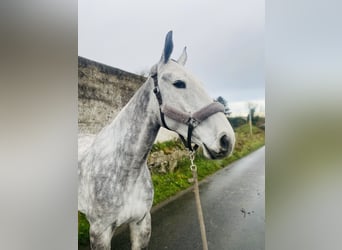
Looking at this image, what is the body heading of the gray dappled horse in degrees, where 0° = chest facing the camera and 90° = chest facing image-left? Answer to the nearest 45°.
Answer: approximately 315°
